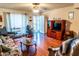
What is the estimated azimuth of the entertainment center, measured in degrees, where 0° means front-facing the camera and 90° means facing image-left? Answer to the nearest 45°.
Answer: approximately 45°
